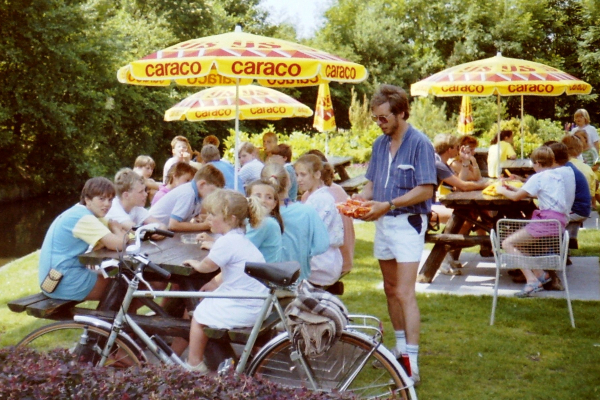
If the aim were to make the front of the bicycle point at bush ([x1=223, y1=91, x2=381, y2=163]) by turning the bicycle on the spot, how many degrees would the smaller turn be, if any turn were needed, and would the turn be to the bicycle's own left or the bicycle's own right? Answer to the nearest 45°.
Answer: approximately 90° to the bicycle's own right

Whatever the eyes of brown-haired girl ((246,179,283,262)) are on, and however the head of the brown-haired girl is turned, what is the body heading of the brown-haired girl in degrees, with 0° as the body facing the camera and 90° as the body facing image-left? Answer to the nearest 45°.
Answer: approximately 45°

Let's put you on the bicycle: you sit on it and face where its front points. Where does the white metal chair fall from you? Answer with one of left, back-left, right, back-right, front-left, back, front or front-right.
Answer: back-right

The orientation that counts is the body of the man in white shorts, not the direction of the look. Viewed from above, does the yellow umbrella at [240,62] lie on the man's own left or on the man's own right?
on the man's own right

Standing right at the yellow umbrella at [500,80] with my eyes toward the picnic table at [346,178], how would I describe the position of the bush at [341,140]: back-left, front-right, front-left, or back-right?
front-right

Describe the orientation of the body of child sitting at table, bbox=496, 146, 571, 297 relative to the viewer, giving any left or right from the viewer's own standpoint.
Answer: facing to the left of the viewer

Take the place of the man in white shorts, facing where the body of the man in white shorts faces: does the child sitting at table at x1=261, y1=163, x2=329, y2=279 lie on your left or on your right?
on your right

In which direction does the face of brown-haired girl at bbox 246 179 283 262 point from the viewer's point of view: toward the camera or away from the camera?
toward the camera

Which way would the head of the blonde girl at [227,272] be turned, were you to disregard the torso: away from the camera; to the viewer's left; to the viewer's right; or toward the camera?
to the viewer's left

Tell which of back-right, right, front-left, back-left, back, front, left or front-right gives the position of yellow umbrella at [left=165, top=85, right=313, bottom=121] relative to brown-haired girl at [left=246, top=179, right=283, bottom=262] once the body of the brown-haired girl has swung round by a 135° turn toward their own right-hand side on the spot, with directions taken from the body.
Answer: front

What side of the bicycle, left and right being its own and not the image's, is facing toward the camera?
left

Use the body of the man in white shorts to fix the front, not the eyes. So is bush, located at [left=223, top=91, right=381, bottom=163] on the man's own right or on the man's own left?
on the man's own right

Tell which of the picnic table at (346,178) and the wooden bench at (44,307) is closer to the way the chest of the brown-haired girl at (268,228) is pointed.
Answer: the wooden bench

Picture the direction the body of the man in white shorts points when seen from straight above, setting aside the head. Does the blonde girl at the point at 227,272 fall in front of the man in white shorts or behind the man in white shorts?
in front

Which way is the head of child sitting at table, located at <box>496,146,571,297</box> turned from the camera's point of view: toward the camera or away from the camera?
away from the camera

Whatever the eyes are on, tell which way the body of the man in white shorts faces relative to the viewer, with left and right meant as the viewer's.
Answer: facing the viewer and to the left of the viewer

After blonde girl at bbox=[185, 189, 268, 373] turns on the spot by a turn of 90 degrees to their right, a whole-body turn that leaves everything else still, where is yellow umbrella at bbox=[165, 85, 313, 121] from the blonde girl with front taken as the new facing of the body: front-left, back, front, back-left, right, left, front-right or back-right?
front
